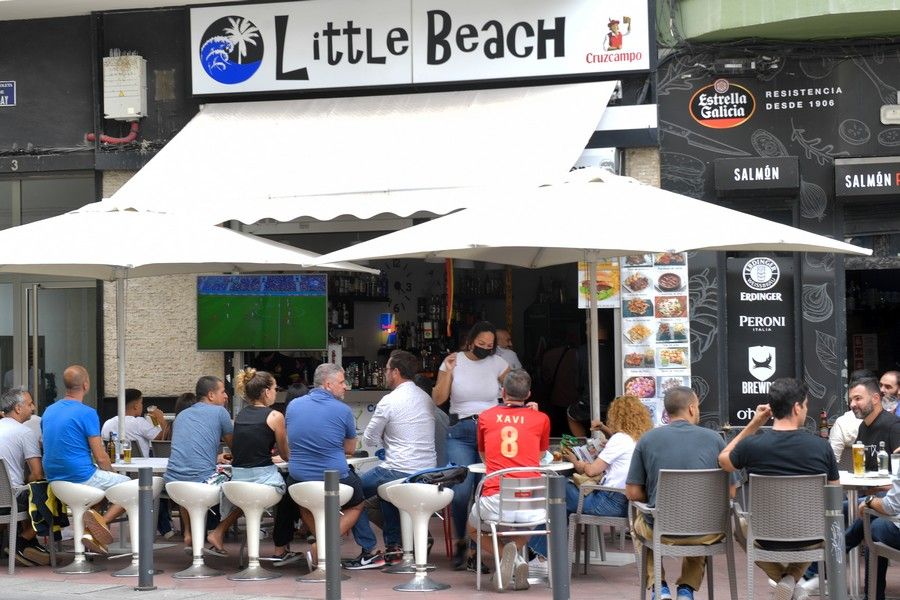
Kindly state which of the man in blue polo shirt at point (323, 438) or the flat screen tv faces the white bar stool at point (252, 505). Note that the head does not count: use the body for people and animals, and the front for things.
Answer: the flat screen tv

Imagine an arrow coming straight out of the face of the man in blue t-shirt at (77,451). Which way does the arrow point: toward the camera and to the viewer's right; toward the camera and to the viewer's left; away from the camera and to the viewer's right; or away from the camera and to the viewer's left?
away from the camera and to the viewer's right

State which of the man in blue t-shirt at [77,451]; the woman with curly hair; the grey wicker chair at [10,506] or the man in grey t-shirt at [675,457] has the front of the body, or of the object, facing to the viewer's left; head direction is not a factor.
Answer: the woman with curly hair

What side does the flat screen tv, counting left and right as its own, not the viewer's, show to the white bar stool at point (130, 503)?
front

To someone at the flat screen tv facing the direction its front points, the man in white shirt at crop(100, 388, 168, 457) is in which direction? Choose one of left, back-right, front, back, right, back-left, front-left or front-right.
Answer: front-right

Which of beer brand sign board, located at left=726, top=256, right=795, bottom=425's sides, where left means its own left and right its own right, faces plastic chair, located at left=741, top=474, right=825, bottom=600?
front

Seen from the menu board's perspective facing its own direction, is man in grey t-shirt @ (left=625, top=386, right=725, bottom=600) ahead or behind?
ahead

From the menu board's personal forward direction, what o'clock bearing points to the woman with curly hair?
The woman with curly hair is roughly at 12 o'clock from the menu board.

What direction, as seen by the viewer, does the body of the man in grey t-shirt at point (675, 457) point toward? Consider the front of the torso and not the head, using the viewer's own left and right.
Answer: facing away from the viewer

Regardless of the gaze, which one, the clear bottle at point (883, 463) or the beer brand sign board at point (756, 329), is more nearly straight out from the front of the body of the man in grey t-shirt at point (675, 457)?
the beer brand sign board

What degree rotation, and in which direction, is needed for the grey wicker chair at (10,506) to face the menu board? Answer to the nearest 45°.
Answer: approximately 45° to its right

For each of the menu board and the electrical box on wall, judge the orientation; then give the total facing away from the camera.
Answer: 0

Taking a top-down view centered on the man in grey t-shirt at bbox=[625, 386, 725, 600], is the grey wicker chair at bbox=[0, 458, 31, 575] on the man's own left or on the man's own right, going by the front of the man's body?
on the man's own left

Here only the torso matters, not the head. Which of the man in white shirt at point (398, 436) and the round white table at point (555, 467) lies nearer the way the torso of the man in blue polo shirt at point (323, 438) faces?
the man in white shirt

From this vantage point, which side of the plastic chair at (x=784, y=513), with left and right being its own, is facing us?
back
